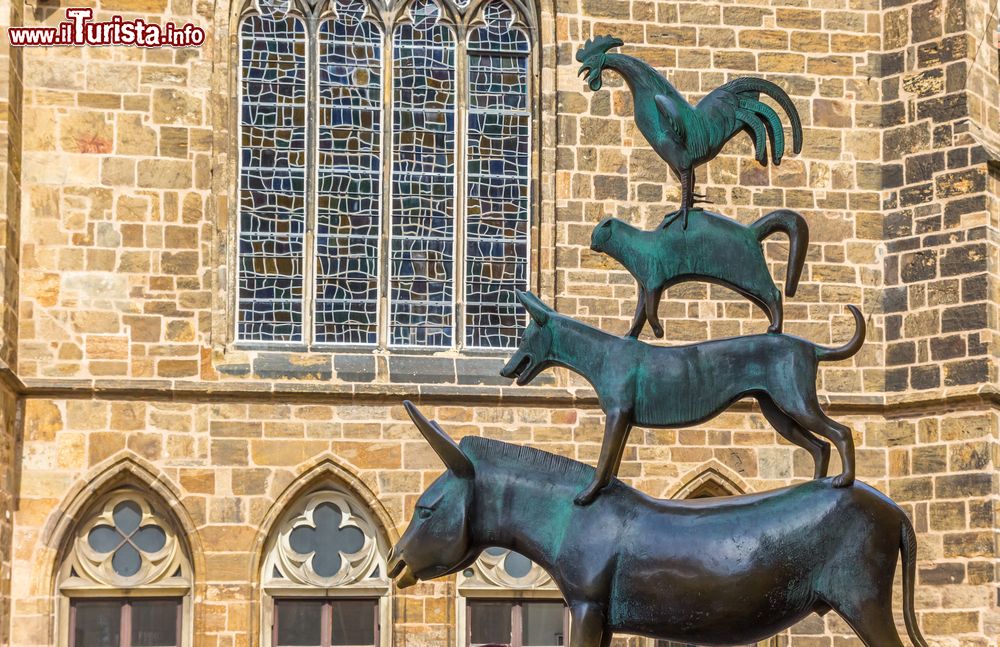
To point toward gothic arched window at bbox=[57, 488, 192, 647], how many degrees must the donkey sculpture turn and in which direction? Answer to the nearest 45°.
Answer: approximately 45° to its right

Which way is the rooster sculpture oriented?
to the viewer's left

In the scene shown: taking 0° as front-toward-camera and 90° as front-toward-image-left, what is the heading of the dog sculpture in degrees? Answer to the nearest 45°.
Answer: approximately 90°

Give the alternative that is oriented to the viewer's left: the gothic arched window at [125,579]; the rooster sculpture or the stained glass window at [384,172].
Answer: the rooster sculpture

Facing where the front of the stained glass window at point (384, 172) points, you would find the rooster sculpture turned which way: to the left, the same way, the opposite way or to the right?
to the right

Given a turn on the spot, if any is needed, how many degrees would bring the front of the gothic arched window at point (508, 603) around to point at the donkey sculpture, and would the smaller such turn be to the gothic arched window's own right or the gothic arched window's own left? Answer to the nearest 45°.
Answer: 0° — it already faces it

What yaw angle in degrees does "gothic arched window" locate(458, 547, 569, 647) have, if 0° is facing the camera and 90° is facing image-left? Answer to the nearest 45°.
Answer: approximately 0°

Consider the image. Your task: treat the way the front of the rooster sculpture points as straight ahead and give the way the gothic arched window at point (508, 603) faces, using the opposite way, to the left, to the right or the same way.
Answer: to the left

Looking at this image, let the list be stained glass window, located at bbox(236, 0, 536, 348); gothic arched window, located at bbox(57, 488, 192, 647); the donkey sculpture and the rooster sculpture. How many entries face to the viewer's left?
2
